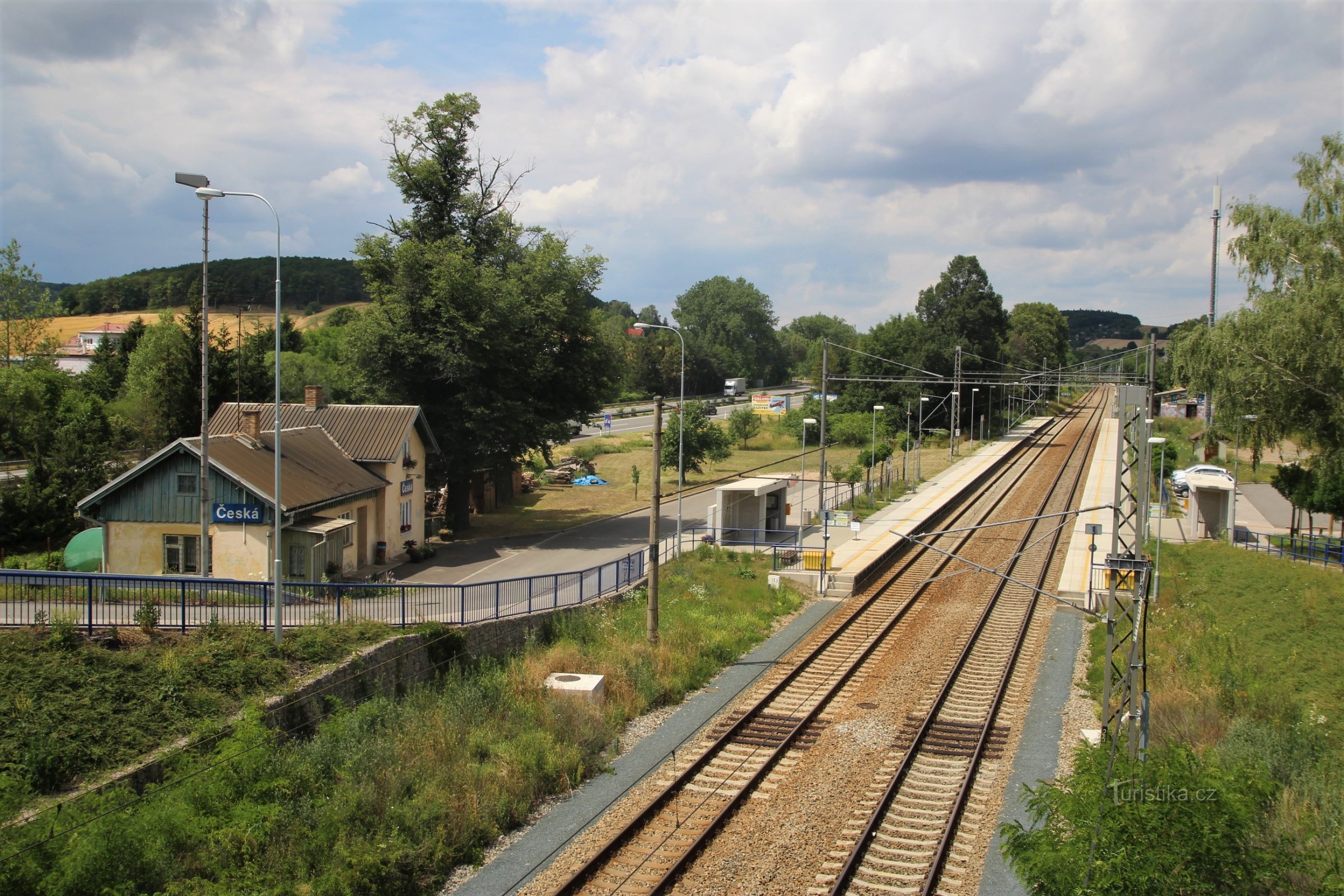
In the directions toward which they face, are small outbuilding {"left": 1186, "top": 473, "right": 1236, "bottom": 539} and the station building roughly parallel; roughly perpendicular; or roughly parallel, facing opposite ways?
roughly perpendicular

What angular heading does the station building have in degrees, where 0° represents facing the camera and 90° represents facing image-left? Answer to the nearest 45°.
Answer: approximately 315°

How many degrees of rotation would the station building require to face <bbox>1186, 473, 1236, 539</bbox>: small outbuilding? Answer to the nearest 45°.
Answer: approximately 45° to its left

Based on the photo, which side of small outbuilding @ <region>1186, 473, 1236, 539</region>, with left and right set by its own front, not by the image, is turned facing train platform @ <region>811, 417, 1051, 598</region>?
right

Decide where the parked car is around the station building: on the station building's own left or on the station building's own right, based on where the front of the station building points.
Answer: on the station building's own left

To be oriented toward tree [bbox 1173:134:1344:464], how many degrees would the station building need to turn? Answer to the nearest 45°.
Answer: approximately 45° to its left

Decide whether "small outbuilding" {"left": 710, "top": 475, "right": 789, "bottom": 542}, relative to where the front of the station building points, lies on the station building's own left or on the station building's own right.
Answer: on the station building's own left

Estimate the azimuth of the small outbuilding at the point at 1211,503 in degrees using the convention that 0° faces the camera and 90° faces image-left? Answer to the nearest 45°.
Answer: approximately 0°
